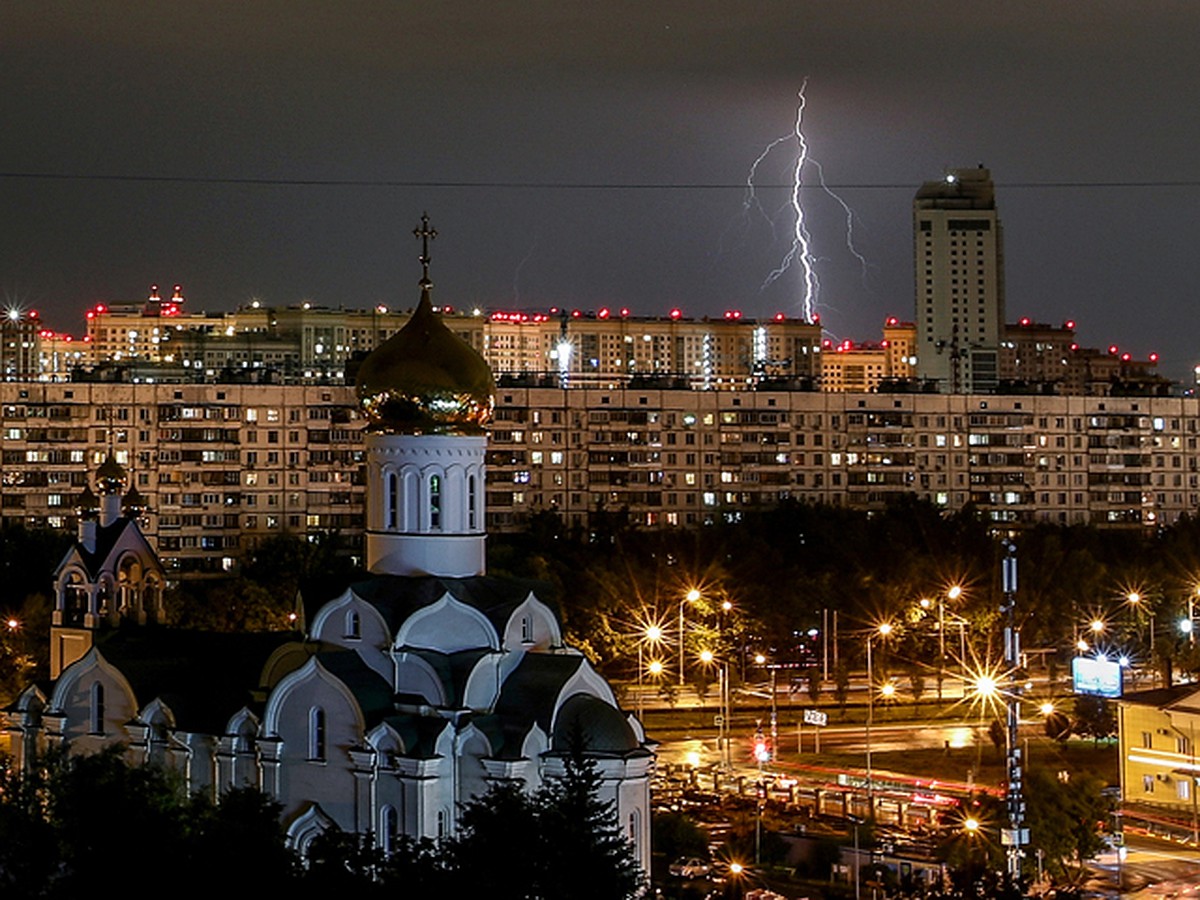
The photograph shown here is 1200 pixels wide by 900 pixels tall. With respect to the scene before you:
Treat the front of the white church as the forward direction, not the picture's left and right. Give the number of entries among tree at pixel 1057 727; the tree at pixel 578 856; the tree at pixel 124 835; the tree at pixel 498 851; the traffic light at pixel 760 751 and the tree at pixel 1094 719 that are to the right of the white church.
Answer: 3

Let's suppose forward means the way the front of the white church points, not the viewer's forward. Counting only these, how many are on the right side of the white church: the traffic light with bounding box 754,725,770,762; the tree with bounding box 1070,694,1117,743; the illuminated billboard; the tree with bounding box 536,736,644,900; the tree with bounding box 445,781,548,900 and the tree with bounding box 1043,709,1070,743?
4

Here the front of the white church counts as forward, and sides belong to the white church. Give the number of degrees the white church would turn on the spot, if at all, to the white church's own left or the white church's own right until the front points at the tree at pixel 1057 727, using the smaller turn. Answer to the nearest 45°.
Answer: approximately 90° to the white church's own right

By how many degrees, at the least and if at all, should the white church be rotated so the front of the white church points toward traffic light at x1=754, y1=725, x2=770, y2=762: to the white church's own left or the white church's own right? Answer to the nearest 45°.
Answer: approximately 90° to the white church's own right

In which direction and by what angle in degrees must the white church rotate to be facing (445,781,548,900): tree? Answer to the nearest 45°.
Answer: approximately 135° to its left

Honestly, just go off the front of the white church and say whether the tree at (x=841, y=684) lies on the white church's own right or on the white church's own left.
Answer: on the white church's own right

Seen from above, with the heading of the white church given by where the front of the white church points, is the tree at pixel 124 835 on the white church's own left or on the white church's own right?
on the white church's own left

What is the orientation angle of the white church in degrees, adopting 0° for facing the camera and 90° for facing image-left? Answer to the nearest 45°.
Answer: approximately 135°
